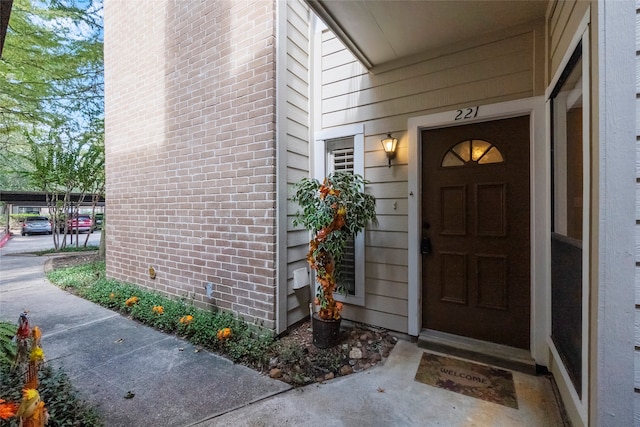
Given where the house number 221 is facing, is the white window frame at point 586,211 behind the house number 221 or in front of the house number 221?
in front

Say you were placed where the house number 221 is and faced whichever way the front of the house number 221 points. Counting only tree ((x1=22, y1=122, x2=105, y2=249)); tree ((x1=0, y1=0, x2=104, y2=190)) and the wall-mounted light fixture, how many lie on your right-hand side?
3

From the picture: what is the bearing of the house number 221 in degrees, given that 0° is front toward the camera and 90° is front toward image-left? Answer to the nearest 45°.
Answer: approximately 0°

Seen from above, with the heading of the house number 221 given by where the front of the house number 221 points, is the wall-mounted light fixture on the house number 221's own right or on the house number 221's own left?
on the house number 221's own right

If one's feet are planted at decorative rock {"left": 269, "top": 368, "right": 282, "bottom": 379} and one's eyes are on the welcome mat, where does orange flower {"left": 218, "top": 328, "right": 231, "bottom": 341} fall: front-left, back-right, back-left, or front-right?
back-left

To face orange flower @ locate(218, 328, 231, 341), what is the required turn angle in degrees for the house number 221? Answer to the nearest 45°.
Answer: approximately 45° to its right

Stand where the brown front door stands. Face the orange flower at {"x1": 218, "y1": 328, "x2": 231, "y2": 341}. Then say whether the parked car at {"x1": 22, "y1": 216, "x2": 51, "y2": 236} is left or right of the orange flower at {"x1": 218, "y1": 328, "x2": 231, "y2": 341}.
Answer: right

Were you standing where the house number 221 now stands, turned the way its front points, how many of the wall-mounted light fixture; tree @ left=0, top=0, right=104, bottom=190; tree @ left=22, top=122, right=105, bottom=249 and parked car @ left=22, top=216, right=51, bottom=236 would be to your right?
4

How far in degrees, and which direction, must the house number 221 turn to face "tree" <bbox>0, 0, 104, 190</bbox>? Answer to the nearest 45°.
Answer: approximately 90° to its right

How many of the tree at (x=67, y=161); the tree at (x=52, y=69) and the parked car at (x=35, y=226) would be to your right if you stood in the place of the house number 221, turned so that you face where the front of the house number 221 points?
3
